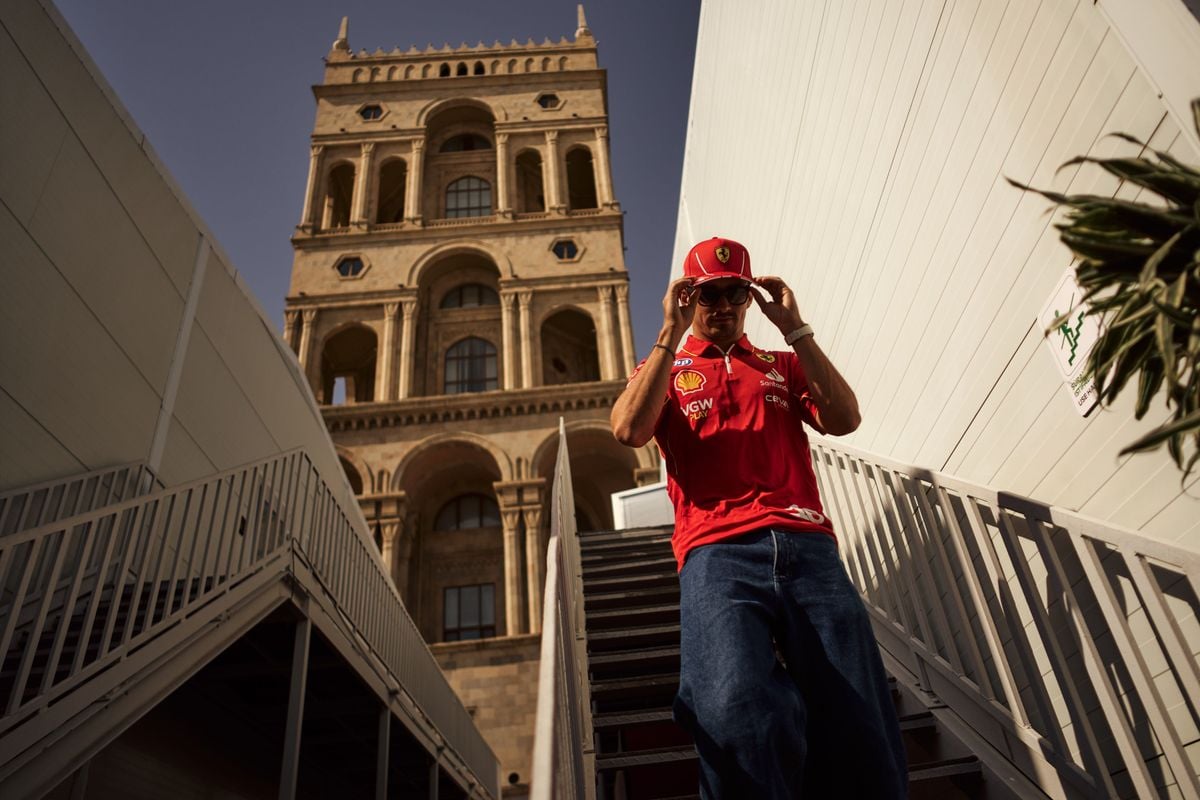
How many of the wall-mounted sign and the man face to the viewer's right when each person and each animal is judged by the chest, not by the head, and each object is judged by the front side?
0

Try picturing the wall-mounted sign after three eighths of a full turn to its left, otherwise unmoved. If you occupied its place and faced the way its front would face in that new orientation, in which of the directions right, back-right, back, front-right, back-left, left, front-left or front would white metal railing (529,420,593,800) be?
back-right

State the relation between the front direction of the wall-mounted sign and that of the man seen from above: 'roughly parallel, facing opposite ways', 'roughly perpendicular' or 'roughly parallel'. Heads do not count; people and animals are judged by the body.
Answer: roughly perpendicular

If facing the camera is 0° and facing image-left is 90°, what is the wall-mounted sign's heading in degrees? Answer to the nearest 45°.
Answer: approximately 45°

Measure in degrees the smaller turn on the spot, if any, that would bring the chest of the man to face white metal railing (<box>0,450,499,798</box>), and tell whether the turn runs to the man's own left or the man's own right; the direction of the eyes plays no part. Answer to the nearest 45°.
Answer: approximately 135° to the man's own right

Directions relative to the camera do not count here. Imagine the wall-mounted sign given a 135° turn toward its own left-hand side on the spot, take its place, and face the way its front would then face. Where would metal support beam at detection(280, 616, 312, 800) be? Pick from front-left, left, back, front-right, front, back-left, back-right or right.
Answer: back

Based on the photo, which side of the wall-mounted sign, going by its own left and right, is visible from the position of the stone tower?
right

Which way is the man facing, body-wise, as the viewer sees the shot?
toward the camera
